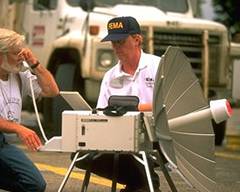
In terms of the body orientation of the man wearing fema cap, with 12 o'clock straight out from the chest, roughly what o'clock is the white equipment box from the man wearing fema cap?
The white equipment box is roughly at 11 o'clock from the man wearing fema cap.

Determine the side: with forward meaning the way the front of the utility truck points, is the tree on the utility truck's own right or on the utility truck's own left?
on the utility truck's own left

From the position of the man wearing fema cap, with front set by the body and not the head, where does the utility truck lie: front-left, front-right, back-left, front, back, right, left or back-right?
back-right

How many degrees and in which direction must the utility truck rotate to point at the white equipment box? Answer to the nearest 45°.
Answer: approximately 45° to its right

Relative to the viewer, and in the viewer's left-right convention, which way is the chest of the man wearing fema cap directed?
facing the viewer and to the left of the viewer

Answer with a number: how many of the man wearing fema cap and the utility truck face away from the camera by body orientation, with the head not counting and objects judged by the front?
0

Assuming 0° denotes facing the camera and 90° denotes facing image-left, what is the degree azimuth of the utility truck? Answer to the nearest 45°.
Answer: approximately 315°

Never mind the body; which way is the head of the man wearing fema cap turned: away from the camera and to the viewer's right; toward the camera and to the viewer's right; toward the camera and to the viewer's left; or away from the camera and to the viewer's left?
toward the camera and to the viewer's left
